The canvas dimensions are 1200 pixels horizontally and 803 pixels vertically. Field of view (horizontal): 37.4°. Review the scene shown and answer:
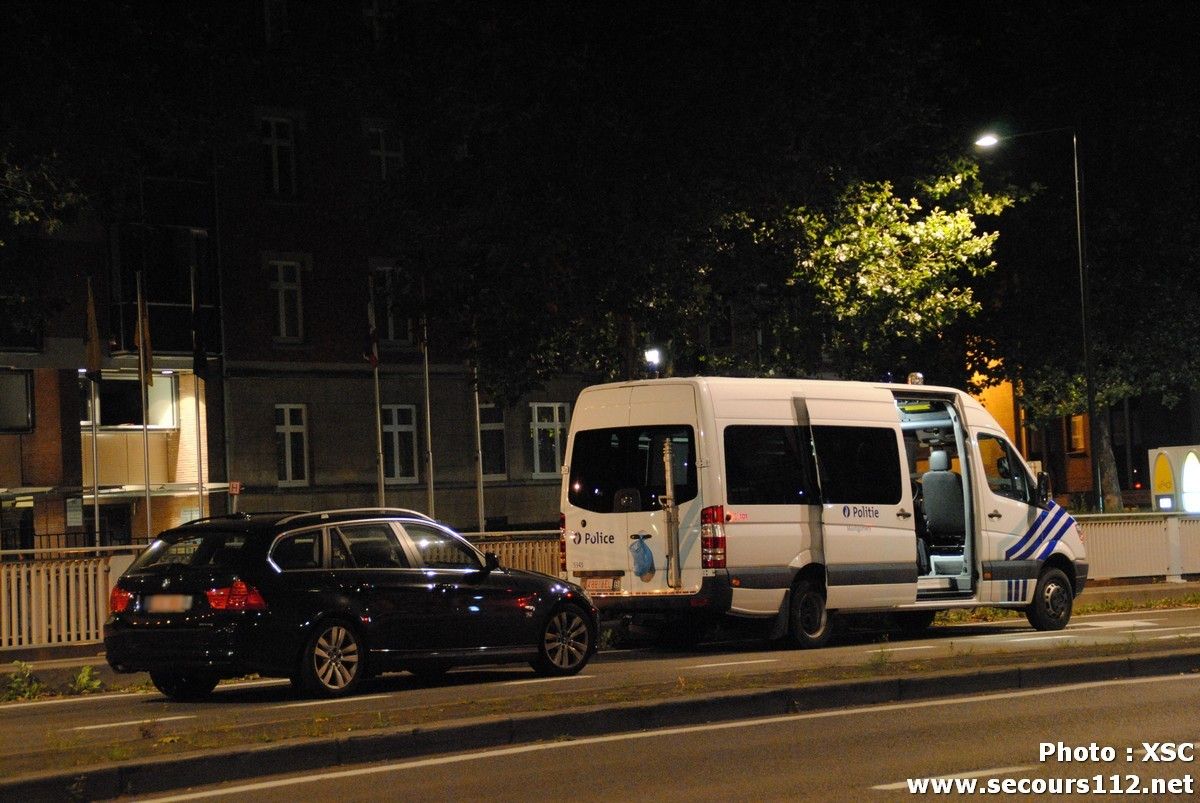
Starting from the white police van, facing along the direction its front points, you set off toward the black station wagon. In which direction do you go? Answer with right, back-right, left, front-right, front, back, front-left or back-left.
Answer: back

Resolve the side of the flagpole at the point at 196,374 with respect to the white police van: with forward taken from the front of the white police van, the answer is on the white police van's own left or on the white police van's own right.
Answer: on the white police van's own left

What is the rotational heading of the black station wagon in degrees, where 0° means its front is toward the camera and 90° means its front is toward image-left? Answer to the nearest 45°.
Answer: approximately 225°

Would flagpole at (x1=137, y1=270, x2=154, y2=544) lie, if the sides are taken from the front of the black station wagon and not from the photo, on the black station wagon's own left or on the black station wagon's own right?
on the black station wagon's own left

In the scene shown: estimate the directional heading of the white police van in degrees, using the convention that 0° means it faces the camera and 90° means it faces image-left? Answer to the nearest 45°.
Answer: approximately 225°

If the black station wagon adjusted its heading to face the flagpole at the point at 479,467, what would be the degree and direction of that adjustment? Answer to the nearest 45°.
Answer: approximately 45° to its left

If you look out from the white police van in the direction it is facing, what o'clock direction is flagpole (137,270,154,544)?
The flagpole is roughly at 9 o'clock from the white police van.
